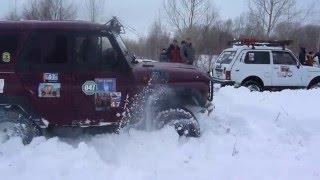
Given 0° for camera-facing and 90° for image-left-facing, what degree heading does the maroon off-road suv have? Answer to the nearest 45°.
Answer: approximately 270°

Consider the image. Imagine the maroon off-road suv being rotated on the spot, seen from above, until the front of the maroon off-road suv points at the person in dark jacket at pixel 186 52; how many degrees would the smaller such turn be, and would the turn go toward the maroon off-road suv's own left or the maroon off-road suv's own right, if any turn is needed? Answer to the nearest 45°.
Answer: approximately 90° to the maroon off-road suv's own left

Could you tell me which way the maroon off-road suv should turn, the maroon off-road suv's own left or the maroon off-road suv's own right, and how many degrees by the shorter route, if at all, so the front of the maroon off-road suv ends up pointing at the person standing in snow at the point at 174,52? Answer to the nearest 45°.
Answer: approximately 90° to the maroon off-road suv's own left

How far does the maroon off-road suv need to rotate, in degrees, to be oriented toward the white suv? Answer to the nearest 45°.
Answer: approximately 45° to its left
